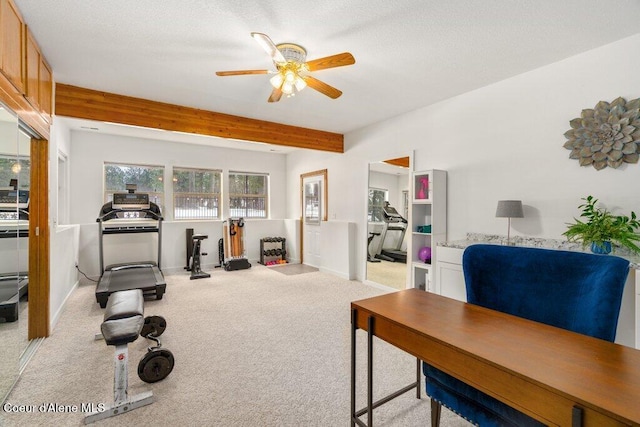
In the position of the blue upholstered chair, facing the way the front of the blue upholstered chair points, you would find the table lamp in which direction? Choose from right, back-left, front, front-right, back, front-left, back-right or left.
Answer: back-right

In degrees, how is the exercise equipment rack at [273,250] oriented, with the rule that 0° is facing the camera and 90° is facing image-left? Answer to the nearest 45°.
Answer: approximately 0°

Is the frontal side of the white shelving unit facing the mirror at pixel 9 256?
yes

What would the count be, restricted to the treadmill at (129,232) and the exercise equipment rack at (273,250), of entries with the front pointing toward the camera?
1

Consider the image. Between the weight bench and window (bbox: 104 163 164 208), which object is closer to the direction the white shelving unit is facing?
the weight bench

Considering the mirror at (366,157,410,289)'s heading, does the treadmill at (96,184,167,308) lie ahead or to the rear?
ahead

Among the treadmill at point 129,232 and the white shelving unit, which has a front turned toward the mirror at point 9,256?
the white shelving unit

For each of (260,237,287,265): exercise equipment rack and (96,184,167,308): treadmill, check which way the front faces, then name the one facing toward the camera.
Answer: the exercise equipment rack

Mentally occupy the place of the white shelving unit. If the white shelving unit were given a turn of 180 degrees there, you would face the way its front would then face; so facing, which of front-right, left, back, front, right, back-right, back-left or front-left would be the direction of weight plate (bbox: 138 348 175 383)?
back

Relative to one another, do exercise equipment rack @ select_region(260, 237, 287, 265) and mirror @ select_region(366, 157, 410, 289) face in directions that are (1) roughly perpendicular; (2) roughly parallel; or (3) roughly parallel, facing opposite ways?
roughly perpendicular

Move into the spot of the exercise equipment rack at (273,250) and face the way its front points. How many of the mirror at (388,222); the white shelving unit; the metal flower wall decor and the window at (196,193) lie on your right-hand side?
1

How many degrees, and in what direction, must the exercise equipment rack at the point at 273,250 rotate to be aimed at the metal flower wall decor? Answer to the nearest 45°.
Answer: approximately 45° to its left
